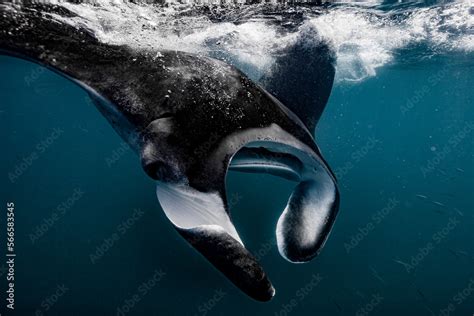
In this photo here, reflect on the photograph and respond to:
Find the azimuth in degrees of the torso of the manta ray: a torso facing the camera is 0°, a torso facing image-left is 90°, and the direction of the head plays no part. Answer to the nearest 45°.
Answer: approximately 315°
